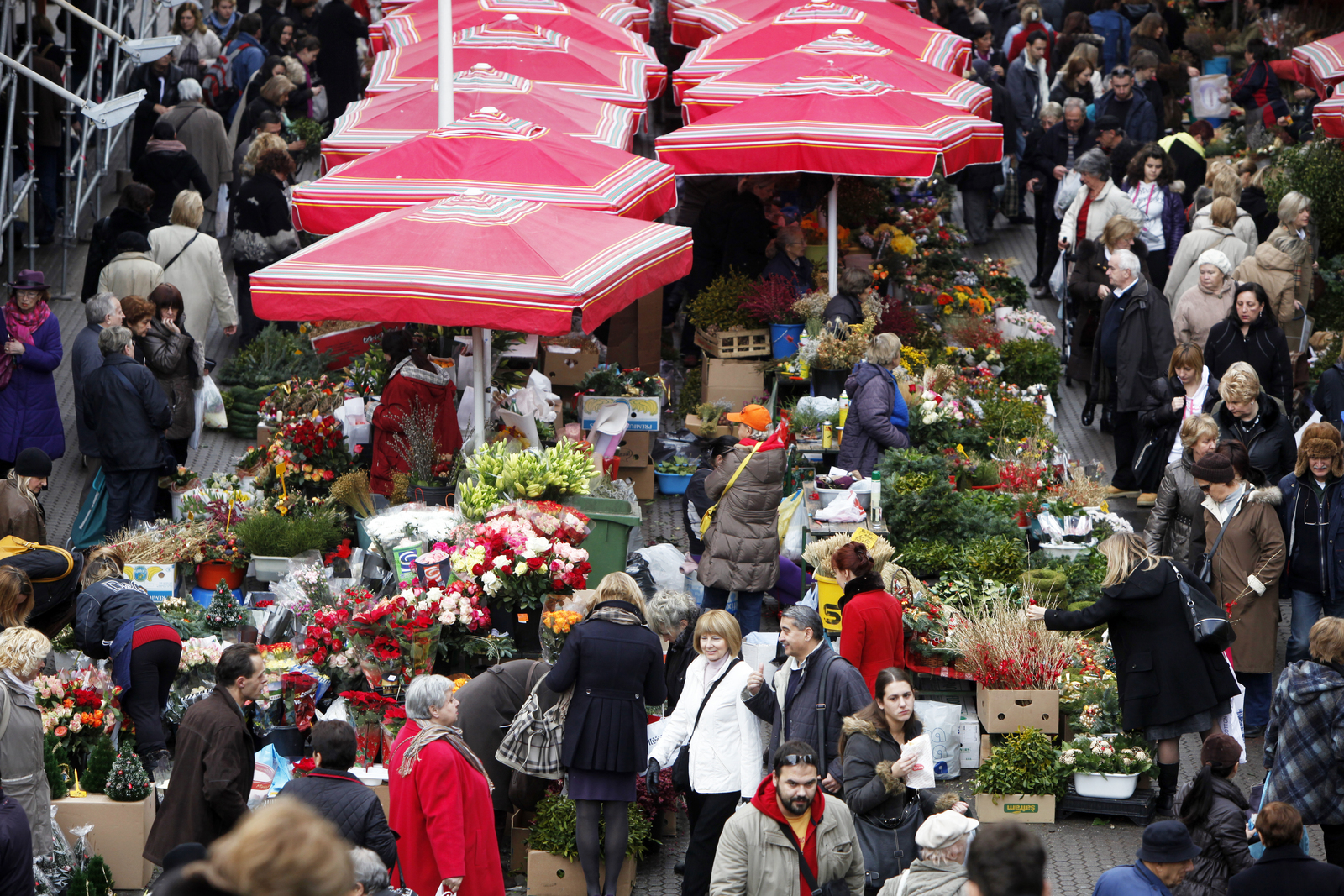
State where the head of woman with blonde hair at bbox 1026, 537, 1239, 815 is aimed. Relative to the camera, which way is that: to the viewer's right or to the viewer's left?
to the viewer's left

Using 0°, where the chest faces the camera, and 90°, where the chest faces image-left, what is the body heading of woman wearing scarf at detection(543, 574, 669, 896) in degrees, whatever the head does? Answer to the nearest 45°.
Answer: approximately 180°

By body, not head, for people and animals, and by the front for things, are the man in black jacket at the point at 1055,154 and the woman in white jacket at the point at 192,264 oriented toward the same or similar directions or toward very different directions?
very different directions

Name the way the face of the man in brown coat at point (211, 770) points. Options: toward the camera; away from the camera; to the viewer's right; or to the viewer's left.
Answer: to the viewer's right

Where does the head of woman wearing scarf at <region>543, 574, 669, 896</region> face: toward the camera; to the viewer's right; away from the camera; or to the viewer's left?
away from the camera

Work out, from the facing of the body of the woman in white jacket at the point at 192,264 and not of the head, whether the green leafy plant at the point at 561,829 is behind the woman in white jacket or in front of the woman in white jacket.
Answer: behind

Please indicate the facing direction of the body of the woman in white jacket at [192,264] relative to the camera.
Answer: away from the camera

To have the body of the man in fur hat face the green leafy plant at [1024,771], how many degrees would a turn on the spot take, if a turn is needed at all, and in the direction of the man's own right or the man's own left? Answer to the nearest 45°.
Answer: approximately 45° to the man's own right

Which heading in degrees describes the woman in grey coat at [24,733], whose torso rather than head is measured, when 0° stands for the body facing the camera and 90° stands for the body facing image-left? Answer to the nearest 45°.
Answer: approximately 270°

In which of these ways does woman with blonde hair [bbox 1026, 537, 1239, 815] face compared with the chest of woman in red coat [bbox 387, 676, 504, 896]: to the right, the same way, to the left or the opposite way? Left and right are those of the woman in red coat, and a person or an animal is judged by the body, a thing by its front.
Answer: to the left
